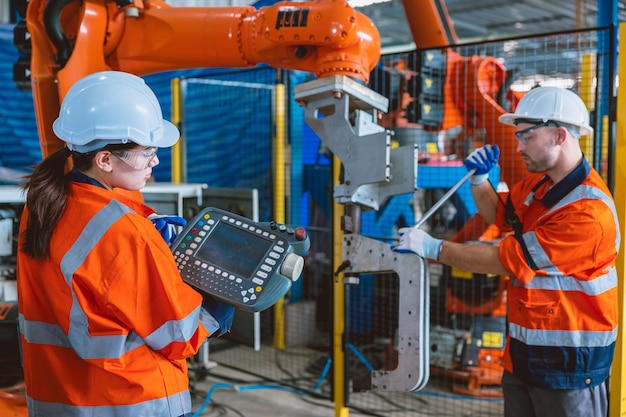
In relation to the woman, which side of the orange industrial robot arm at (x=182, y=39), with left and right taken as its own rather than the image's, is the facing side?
right

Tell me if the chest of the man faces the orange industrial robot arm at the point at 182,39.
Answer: yes

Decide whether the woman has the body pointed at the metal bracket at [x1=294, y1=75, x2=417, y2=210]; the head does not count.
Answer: yes

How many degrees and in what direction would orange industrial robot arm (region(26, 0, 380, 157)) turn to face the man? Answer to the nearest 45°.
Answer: approximately 45° to its right

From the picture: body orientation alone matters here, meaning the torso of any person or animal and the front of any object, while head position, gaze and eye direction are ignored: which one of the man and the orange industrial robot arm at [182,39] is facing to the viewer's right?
the orange industrial robot arm

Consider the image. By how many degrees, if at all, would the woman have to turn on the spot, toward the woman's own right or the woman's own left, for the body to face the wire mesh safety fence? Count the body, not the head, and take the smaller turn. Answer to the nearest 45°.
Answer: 0° — they already face it

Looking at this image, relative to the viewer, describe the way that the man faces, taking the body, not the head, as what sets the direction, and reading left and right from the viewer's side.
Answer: facing to the left of the viewer

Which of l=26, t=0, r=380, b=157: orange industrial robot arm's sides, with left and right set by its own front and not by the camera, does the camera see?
right

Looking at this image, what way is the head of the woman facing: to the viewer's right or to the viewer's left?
to the viewer's right

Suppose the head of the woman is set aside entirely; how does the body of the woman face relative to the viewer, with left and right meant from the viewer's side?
facing away from the viewer and to the right of the viewer
